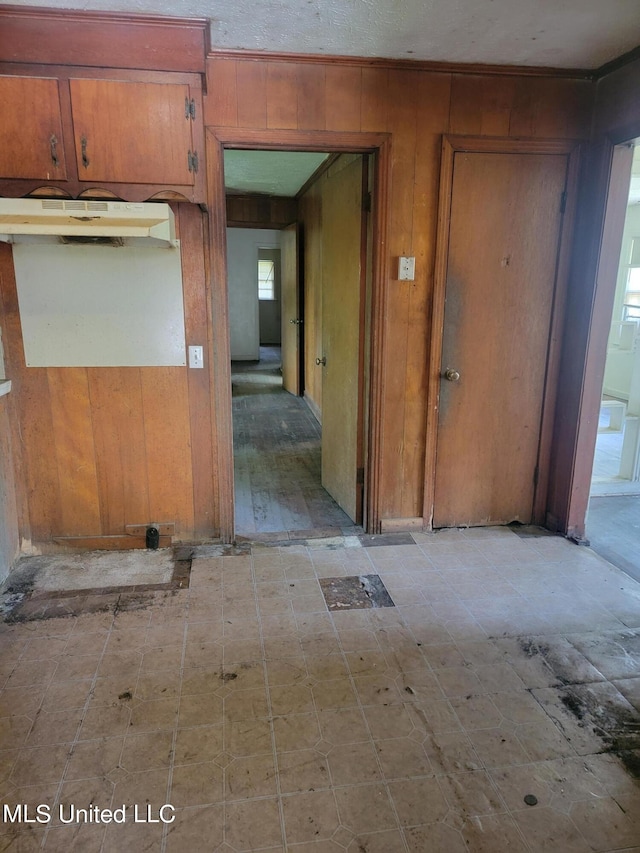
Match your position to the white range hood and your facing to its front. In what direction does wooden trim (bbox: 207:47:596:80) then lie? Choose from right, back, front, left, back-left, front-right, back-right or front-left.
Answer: left

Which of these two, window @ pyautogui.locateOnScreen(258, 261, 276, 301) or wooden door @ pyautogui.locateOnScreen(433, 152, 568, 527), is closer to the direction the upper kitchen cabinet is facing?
the wooden door

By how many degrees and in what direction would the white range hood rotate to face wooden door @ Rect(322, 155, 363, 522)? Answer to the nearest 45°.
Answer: approximately 135° to its left

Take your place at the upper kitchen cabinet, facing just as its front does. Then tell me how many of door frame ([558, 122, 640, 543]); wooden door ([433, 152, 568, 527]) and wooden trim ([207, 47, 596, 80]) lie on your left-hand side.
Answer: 3

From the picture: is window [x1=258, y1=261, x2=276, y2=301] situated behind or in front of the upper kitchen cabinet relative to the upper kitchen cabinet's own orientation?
behind

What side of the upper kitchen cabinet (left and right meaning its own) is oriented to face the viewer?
front

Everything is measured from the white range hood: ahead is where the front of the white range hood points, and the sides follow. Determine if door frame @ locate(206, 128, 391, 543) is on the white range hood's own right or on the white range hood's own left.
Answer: on the white range hood's own left

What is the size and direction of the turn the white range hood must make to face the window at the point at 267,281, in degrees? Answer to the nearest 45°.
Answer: approximately 180°

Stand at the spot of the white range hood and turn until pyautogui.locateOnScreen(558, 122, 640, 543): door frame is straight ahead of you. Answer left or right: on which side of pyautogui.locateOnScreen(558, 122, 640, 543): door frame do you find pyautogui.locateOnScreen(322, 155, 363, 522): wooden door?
left

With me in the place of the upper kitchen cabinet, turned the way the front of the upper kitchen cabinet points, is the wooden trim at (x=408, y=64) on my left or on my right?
on my left

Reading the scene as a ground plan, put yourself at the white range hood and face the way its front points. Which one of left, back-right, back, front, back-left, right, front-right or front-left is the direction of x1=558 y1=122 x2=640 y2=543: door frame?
left

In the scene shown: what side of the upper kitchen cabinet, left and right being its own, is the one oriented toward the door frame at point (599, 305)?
left
